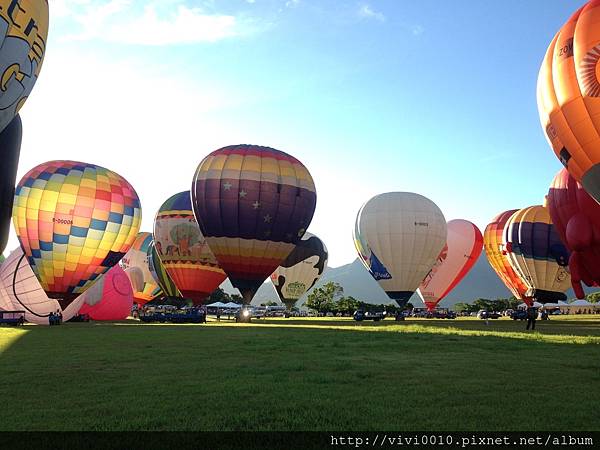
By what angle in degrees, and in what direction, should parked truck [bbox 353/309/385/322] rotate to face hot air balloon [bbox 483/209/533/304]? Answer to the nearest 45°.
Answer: approximately 135° to its right

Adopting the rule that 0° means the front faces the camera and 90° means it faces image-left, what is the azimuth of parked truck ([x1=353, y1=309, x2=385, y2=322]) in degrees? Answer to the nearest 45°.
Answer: approximately 90°

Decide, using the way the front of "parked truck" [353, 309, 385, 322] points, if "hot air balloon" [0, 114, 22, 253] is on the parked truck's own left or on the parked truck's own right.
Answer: on the parked truck's own left

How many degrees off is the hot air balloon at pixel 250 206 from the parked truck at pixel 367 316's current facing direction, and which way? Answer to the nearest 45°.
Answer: approximately 45° to its left

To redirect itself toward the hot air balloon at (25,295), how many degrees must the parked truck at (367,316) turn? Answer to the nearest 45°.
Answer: approximately 45° to its left

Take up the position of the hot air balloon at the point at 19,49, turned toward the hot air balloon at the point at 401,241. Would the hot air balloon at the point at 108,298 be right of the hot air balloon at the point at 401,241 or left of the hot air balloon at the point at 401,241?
left

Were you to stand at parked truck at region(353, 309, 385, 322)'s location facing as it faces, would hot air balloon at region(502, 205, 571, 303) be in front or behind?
behind
